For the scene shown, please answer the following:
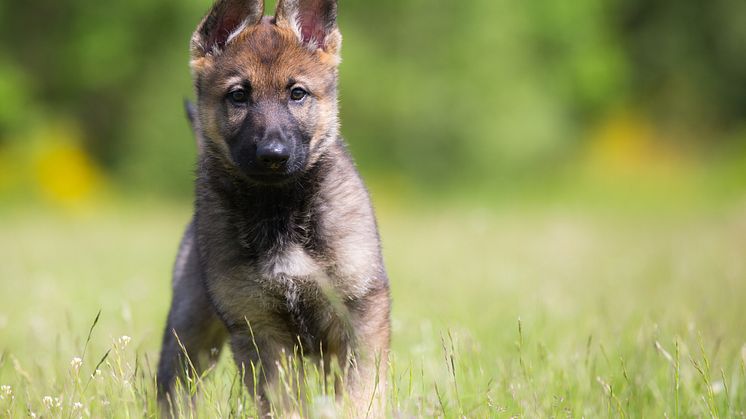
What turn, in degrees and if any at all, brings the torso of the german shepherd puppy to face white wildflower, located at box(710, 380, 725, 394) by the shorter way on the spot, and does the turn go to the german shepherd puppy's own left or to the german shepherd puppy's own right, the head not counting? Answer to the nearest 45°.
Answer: approximately 90° to the german shepherd puppy's own left

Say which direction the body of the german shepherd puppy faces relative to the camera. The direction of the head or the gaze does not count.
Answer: toward the camera

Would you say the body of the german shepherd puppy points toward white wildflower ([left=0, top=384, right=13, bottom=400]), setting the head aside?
no
